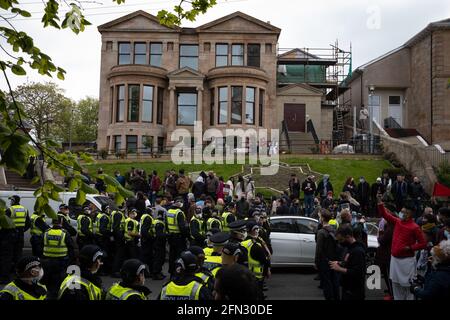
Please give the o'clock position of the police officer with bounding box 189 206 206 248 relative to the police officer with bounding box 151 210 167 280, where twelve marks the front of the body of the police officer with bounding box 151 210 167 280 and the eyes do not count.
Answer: the police officer with bounding box 189 206 206 248 is roughly at 1 o'clock from the police officer with bounding box 151 210 167 280.

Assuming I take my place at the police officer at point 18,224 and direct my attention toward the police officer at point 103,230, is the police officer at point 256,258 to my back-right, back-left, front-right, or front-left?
front-right

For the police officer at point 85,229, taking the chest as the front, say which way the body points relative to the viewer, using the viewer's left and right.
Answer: facing the viewer and to the right of the viewer

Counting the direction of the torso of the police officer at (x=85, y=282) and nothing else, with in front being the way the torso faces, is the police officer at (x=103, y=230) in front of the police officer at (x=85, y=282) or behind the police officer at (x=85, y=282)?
in front

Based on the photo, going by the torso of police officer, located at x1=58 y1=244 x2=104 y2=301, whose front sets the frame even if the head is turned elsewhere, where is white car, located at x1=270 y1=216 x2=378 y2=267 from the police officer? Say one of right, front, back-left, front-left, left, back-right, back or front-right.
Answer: front

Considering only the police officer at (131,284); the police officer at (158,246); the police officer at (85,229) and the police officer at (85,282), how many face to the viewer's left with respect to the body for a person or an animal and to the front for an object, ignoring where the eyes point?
0

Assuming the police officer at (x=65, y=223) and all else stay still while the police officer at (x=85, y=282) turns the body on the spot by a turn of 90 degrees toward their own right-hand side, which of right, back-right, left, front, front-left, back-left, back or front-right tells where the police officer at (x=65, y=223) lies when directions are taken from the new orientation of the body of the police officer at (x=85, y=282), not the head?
back-left

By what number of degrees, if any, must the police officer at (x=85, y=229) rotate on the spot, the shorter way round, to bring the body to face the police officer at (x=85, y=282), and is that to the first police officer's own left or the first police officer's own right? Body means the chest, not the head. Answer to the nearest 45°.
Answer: approximately 45° to the first police officer's own right

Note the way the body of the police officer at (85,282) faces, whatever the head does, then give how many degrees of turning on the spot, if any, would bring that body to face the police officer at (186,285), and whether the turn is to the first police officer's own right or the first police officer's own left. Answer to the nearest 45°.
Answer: approximately 90° to the first police officer's own right

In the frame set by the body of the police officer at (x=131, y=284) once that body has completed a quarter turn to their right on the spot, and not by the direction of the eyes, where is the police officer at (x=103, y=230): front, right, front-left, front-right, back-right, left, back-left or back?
back-left
